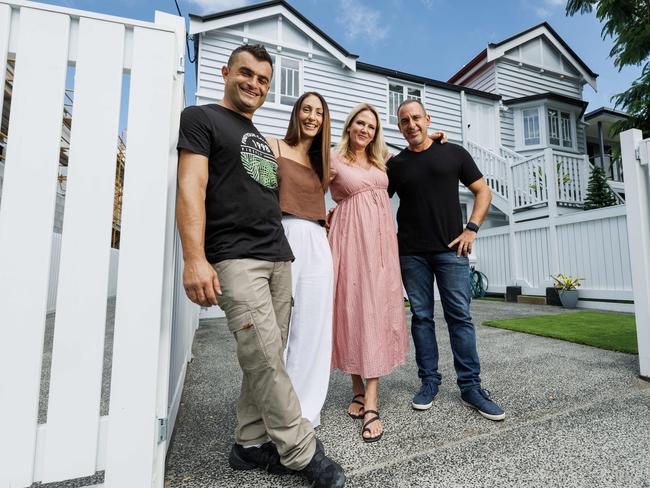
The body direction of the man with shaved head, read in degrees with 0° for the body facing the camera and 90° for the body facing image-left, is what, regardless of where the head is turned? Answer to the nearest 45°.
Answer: approximately 0°

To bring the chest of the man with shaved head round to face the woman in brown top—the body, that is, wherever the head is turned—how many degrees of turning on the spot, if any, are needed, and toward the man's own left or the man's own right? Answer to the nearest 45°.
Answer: approximately 45° to the man's own right

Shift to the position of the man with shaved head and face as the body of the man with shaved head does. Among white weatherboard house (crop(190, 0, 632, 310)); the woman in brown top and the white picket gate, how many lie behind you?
1

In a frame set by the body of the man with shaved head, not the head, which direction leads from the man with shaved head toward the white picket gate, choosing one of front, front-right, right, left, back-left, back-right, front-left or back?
front-right

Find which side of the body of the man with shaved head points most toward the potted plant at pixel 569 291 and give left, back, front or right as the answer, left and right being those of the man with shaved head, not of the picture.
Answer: back

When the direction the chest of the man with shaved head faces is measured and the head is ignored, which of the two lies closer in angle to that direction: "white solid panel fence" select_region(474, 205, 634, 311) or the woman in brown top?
the woman in brown top

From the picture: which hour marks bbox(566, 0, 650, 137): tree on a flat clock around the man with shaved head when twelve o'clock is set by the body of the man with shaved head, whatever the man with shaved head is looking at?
The tree is roughly at 7 o'clock from the man with shaved head.
